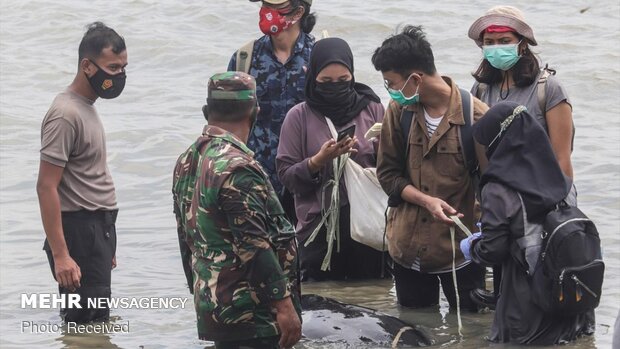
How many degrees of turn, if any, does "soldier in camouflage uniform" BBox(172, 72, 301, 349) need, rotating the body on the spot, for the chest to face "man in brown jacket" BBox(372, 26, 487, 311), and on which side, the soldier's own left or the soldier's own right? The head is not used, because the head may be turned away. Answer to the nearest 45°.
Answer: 0° — they already face them

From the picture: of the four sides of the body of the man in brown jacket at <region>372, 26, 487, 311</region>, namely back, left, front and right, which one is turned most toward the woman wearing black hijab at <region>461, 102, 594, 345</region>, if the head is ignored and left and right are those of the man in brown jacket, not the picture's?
left

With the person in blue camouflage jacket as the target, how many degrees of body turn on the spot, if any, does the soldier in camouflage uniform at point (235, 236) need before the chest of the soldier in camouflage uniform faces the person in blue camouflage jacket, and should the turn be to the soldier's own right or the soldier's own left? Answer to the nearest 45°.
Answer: approximately 45° to the soldier's own left

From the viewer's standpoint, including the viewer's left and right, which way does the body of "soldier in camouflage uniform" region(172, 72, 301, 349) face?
facing away from the viewer and to the right of the viewer

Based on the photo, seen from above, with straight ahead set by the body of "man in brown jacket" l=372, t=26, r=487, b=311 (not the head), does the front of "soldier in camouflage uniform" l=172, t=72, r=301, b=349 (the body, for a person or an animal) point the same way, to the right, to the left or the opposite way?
the opposite way

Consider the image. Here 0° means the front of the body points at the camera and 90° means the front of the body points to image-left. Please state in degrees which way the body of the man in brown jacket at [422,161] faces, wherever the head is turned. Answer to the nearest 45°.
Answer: approximately 45°

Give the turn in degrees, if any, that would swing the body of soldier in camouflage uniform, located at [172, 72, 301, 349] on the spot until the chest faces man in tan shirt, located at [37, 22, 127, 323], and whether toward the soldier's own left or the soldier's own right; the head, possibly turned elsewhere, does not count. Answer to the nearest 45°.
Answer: approximately 90° to the soldier's own left
